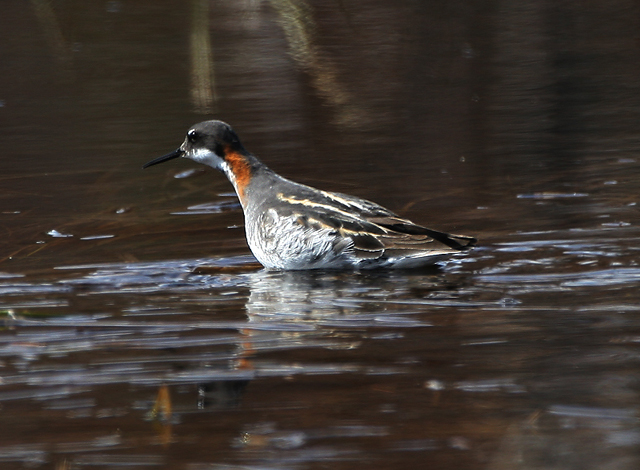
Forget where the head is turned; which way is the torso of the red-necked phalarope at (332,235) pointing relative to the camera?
to the viewer's left
